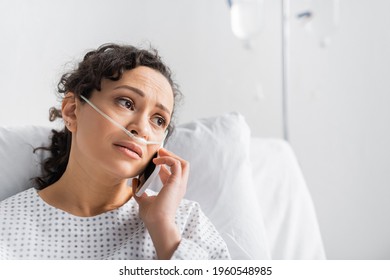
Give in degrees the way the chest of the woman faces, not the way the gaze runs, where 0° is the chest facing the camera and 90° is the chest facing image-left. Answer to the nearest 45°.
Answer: approximately 0°
